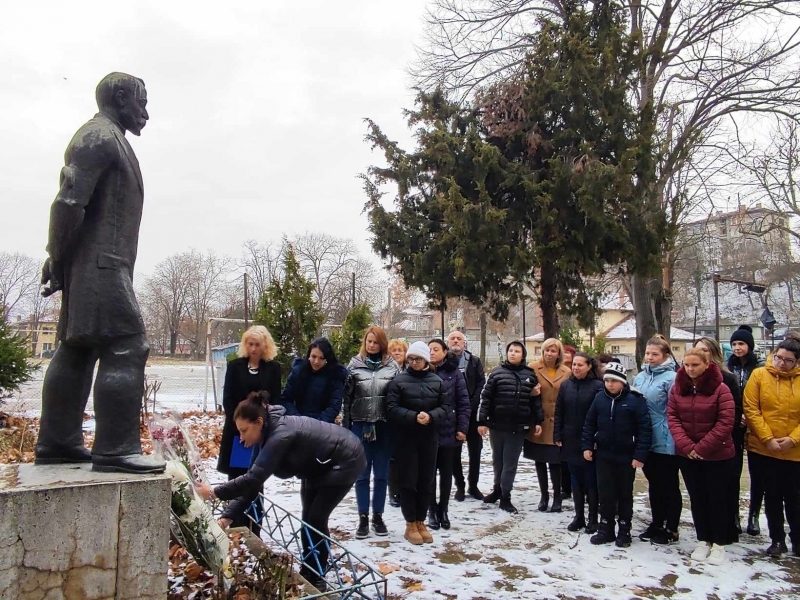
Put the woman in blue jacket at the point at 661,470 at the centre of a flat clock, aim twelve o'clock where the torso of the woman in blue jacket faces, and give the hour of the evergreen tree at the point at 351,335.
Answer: The evergreen tree is roughly at 3 o'clock from the woman in blue jacket.

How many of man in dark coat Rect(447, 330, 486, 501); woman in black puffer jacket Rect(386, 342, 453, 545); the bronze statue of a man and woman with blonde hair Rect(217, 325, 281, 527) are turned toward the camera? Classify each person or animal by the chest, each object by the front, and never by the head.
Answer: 3

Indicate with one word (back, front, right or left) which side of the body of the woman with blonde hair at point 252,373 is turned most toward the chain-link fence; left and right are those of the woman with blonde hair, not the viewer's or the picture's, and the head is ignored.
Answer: back

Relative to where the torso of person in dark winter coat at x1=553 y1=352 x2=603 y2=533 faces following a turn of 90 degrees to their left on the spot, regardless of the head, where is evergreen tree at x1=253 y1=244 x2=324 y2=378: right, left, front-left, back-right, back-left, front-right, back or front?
back

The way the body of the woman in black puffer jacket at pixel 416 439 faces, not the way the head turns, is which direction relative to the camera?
toward the camera

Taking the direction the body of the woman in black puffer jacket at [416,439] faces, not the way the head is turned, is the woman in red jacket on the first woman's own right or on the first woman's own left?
on the first woman's own left

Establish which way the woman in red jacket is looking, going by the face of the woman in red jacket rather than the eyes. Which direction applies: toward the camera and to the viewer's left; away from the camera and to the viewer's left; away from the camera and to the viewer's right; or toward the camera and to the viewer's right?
toward the camera and to the viewer's left

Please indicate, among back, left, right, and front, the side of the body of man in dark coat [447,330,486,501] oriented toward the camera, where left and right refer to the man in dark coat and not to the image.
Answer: front

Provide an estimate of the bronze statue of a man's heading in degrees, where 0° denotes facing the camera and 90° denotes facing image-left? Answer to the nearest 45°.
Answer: approximately 270°

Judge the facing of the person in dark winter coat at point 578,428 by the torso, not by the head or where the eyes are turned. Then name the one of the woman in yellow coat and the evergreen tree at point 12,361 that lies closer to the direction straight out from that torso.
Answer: the evergreen tree

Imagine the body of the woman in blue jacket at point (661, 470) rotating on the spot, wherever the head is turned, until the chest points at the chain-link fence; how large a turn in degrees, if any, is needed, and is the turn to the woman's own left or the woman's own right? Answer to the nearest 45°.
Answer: approximately 90° to the woman's own right

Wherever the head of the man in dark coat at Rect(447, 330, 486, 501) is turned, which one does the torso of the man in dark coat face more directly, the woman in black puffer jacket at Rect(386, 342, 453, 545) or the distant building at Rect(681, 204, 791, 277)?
the woman in black puffer jacket

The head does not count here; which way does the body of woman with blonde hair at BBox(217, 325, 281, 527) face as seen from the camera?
toward the camera

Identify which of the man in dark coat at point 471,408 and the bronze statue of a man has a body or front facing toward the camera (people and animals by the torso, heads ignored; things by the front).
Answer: the man in dark coat

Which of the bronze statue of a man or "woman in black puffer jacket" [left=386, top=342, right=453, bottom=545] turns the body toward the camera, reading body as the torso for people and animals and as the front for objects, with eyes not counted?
the woman in black puffer jacket

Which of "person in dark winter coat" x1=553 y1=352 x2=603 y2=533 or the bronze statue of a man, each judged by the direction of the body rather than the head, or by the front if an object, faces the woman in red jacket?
the bronze statue of a man

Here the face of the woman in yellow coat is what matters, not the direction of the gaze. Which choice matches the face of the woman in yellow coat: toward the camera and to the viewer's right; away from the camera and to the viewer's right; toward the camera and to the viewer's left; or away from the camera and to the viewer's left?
toward the camera and to the viewer's left
